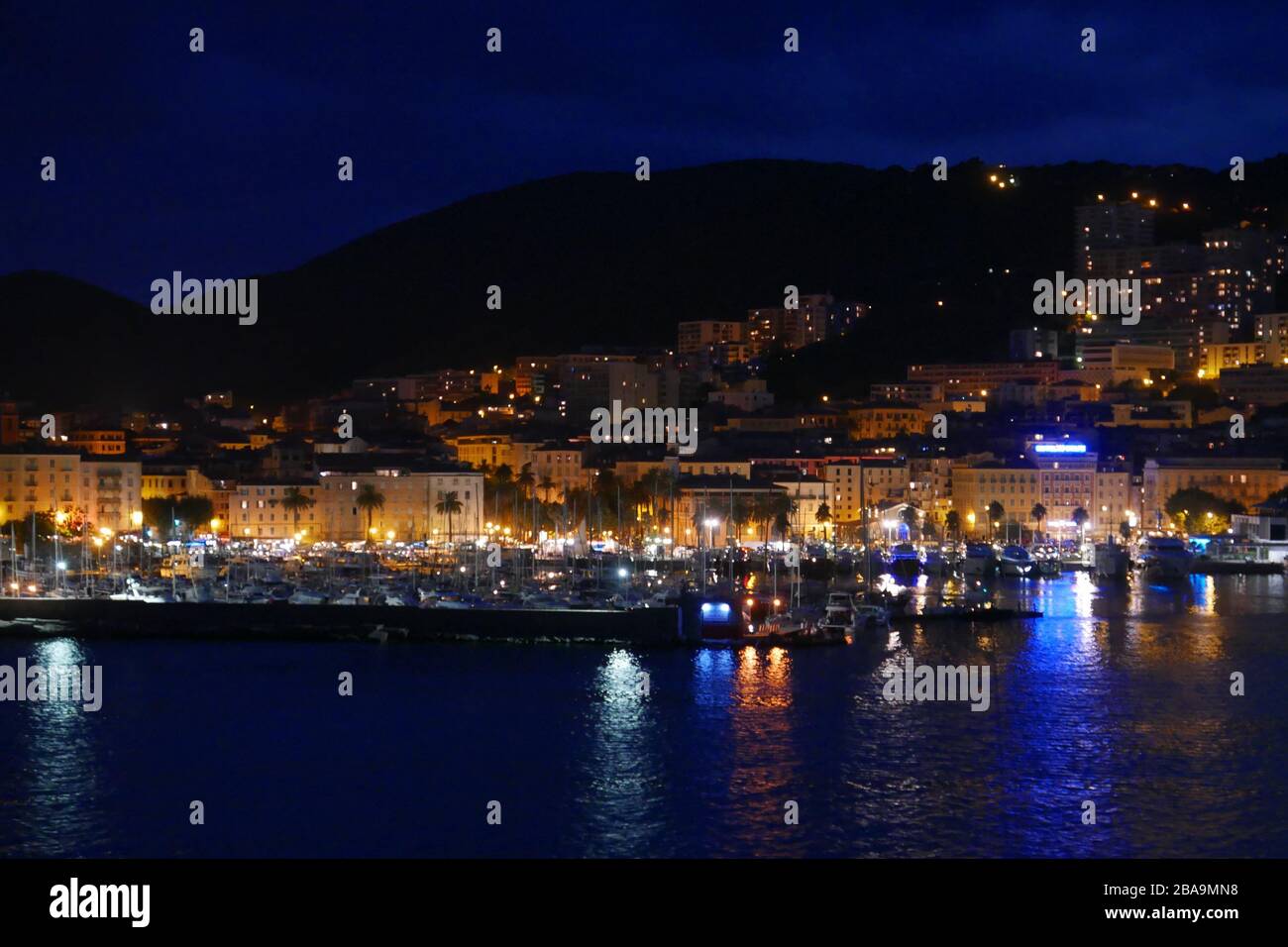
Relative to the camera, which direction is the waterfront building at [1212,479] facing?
toward the camera

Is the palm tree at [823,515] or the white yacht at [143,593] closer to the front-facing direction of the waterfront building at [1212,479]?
the white yacht

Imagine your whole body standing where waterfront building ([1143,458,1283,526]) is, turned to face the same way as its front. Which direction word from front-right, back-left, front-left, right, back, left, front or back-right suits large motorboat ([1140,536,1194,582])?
front

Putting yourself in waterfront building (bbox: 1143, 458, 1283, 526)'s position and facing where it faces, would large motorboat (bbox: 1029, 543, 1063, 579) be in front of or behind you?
in front

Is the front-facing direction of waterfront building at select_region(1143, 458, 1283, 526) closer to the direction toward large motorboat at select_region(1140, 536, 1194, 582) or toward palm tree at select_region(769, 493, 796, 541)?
the large motorboat

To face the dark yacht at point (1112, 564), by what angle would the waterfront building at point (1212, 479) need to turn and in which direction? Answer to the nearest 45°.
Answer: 0° — it already faces it

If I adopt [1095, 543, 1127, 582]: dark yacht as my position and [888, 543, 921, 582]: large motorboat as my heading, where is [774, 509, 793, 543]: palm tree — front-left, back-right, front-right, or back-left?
front-right

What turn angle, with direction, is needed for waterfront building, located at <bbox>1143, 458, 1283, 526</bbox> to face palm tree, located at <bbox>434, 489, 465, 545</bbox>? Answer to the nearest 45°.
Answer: approximately 45° to its right

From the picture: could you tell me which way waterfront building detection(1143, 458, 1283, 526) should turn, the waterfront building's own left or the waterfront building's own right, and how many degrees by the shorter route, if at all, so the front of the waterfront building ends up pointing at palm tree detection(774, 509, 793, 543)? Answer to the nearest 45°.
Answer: approximately 45° to the waterfront building's own right

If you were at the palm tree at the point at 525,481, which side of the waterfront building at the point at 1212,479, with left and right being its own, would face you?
right

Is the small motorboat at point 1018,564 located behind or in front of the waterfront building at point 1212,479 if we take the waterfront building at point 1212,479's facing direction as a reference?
in front

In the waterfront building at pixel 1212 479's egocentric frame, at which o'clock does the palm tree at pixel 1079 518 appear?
The palm tree is roughly at 2 o'clock from the waterfront building.

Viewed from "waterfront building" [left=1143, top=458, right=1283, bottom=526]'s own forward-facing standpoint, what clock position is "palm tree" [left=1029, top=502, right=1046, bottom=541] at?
The palm tree is roughly at 2 o'clock from the waterfront building.

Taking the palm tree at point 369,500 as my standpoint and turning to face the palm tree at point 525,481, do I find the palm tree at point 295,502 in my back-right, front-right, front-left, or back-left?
back-left

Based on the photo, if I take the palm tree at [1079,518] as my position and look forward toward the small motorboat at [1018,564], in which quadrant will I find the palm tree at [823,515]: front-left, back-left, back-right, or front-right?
front-right
